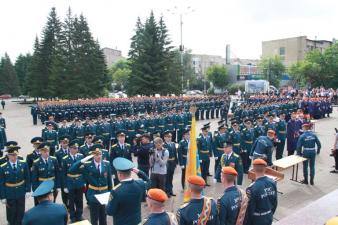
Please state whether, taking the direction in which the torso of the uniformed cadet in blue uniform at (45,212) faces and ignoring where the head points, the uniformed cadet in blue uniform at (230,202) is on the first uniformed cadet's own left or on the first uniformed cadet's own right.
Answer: on the first uniformed cadet's own right

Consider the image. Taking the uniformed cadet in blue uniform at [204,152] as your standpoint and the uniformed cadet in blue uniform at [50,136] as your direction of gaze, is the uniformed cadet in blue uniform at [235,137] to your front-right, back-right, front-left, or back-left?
back-right

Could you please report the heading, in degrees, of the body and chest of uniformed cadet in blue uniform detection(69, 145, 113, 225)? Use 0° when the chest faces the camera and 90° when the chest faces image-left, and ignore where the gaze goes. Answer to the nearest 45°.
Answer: approximately 315°

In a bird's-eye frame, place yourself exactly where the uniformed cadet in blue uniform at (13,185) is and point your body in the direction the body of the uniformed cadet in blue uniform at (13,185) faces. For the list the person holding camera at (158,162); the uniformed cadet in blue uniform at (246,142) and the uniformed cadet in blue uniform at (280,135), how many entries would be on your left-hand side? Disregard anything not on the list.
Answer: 3

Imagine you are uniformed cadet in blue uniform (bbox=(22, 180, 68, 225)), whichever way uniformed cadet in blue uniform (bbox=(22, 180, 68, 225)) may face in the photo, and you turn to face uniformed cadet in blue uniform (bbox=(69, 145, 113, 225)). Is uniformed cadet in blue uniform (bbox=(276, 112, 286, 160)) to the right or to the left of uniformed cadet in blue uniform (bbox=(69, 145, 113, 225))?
right

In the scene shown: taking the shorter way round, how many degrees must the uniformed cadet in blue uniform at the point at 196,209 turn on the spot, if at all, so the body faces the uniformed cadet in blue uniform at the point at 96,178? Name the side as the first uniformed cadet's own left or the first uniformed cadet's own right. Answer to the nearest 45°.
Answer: approximately 45° to the first uniformed cadet's own left

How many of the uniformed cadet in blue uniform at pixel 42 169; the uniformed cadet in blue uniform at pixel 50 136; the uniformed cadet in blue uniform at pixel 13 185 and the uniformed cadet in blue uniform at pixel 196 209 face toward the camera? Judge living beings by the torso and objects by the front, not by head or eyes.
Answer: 3

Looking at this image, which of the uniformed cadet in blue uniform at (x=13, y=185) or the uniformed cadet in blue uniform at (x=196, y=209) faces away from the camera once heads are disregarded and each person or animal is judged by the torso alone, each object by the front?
the uniformed cadet in blue uniform at (x=196, y=209)

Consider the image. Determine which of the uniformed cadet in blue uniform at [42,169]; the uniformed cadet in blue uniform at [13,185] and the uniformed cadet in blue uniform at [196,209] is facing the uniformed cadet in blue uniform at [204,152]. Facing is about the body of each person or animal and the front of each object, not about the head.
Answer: the uniformed cadet in blue uniform at [196,209]

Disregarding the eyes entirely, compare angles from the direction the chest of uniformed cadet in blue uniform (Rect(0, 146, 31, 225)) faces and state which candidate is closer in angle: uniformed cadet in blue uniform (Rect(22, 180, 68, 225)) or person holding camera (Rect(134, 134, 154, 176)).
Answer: the uniformed cadet in blue uniform

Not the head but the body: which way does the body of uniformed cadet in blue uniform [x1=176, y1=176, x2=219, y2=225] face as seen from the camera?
away from the camera

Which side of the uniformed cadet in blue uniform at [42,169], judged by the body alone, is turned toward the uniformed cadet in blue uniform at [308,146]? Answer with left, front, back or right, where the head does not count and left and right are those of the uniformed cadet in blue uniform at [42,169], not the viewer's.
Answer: left

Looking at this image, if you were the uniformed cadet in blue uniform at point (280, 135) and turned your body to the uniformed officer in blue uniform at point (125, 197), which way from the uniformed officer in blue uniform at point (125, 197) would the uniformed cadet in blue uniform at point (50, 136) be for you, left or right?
right

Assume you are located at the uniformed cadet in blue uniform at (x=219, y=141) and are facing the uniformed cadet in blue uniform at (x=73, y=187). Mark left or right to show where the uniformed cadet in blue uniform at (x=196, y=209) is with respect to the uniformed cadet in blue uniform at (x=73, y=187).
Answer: left
